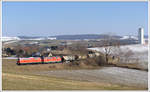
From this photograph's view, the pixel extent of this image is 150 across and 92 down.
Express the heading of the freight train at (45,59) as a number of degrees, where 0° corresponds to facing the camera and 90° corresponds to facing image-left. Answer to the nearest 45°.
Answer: approximately 45°
